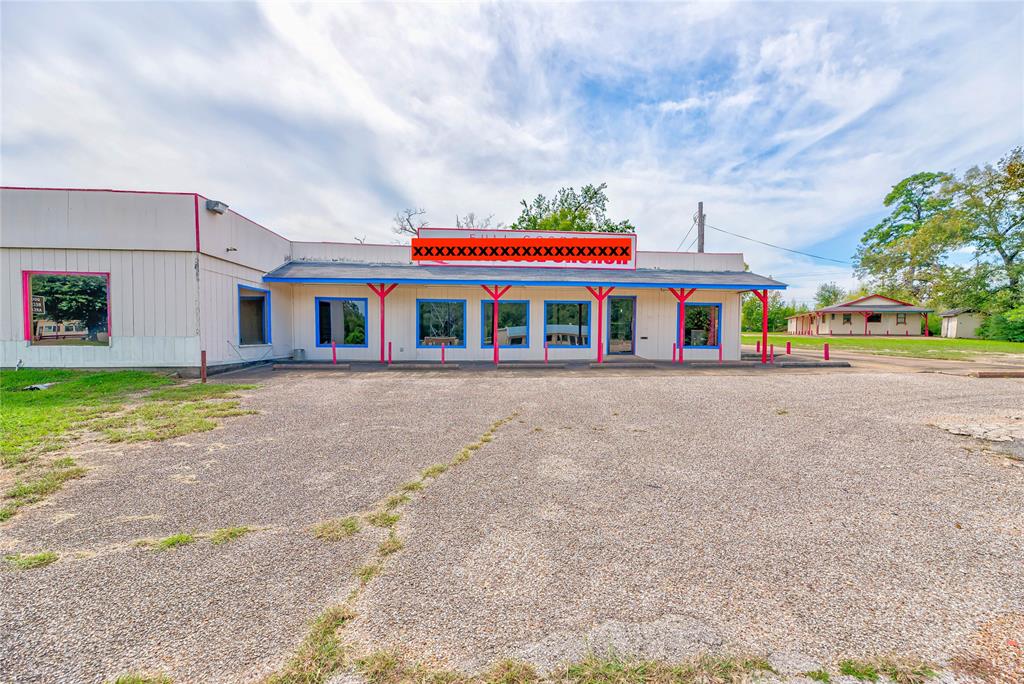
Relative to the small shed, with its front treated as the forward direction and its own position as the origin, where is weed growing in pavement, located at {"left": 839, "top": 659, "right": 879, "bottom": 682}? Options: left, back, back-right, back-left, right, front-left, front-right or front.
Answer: front-left

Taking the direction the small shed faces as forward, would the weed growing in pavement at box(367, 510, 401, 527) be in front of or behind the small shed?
in front

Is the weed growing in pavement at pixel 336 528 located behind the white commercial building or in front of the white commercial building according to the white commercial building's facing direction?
in front

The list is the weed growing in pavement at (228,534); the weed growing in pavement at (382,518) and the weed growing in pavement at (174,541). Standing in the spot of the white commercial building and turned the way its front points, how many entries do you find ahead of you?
3

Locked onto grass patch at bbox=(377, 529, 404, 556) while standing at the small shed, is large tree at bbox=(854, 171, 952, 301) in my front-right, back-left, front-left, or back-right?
back-right

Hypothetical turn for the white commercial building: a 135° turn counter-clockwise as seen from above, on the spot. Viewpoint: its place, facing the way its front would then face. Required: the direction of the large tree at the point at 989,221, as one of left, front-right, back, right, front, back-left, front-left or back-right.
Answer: front-right

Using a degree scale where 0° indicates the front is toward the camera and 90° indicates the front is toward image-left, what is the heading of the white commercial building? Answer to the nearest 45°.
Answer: approximately 0°

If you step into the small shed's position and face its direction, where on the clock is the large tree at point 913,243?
The large tree is roughly at 4 o'clock from the small shed.

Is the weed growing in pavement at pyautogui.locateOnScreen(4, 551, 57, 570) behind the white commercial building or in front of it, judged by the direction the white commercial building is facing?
in front

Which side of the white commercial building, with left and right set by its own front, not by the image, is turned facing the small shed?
left

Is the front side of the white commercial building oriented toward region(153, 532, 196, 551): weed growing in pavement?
yes

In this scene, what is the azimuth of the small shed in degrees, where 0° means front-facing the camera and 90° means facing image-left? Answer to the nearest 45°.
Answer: approximately 45°
